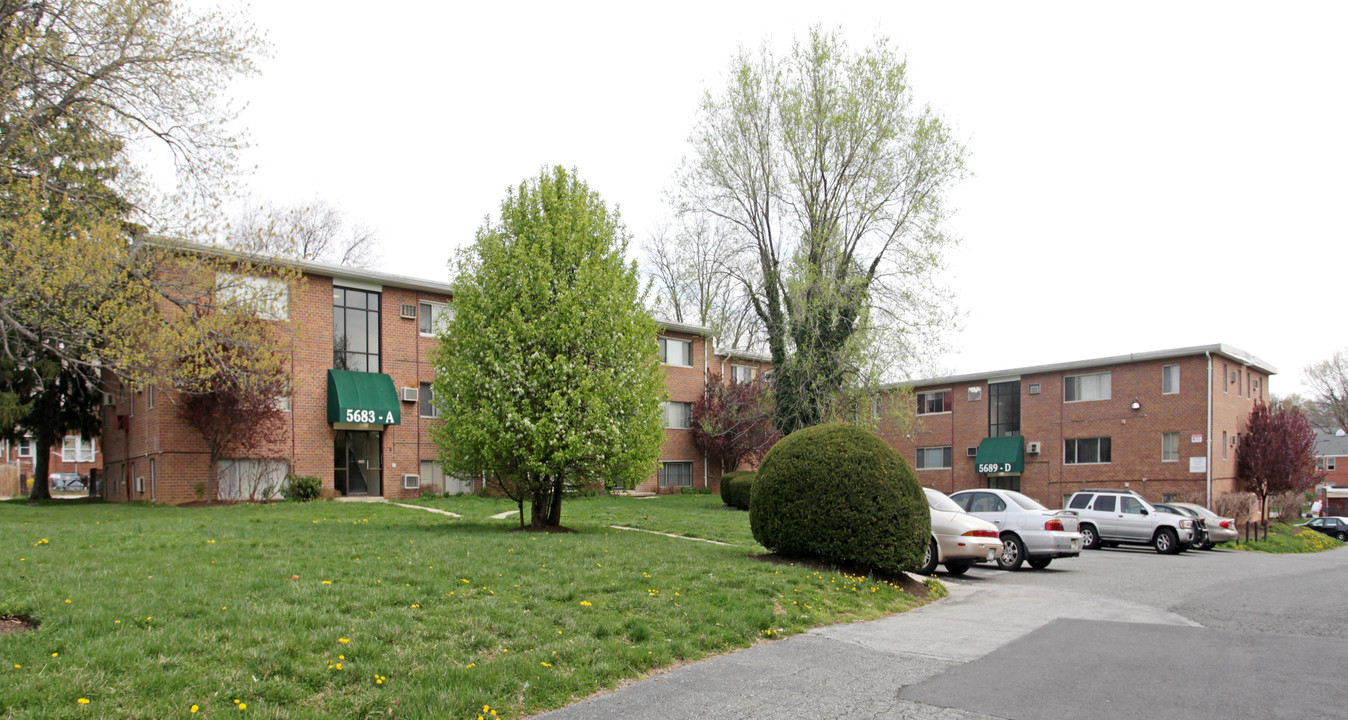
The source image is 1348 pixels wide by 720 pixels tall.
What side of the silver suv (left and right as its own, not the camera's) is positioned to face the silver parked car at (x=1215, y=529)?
left

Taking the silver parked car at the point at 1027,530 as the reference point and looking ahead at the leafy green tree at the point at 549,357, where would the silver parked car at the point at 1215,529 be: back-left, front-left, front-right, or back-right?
back-right

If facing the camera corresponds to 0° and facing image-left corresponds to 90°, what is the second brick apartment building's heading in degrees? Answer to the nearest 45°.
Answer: approximately 45°

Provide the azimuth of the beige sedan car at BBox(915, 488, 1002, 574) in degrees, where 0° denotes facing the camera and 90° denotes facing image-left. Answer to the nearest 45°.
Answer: approximately 135°

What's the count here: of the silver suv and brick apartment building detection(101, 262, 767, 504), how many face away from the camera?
0

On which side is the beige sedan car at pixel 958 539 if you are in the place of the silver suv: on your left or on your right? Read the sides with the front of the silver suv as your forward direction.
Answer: on your right

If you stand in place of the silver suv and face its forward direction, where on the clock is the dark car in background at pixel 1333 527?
The dark car in background is roughly at 8 o'clock from the silver suv.
